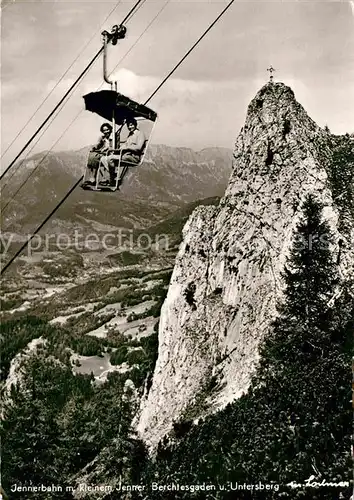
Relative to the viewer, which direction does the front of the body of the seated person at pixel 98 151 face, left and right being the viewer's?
facing the viewer and to the left of the viewer

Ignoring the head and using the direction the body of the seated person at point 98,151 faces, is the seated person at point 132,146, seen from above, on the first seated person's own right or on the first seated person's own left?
on the first seated person's own left
